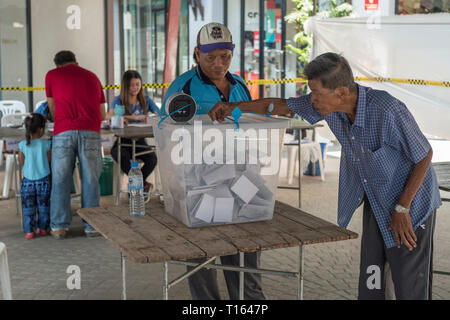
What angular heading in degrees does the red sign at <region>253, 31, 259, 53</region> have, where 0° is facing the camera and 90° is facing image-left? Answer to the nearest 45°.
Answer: approximately 0°

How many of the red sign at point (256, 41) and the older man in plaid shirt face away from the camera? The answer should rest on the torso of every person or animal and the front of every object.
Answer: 0

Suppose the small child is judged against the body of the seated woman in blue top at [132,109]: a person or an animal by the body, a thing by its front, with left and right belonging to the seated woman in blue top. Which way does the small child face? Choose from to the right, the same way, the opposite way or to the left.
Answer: the opposite way

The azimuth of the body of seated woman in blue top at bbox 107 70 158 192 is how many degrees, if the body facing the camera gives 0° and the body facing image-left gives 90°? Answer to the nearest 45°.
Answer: approximately 0°

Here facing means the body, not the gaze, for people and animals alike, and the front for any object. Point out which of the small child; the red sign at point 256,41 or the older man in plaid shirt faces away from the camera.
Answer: the small child

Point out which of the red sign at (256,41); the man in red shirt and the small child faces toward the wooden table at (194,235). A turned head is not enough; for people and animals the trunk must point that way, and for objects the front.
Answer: the red sign

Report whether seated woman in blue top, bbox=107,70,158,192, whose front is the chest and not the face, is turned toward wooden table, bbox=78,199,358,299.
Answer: yes

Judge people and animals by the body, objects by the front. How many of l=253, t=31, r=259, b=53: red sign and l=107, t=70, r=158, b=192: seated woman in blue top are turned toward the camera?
2

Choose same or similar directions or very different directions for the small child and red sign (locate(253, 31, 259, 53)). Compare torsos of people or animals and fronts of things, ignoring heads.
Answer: very different directions

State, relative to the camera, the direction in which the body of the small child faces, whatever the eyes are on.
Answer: away from the camera

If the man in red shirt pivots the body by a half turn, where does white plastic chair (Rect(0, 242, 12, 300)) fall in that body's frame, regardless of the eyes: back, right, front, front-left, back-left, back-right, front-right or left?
front

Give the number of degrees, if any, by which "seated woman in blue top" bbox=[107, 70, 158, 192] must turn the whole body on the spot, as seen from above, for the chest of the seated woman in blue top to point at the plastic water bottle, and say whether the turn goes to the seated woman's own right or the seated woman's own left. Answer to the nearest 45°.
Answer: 0° — they already face it
